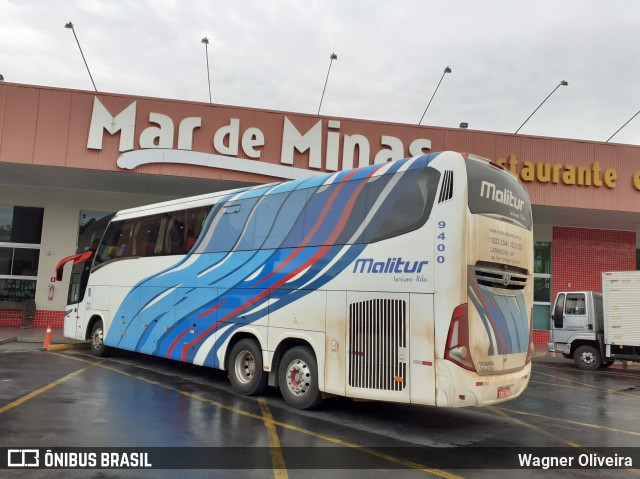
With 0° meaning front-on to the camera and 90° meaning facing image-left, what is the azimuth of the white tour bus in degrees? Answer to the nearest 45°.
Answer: approximately 135°
